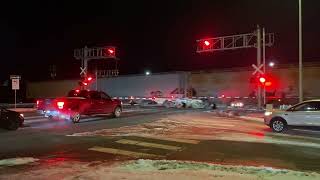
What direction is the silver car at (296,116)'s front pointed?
to the viewer's left

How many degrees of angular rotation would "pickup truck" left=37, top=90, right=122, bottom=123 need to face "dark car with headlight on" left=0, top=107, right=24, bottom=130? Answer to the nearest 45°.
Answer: approximately 180°

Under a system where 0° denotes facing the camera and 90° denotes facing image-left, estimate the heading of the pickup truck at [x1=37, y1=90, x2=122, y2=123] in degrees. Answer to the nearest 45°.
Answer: approximately 225°

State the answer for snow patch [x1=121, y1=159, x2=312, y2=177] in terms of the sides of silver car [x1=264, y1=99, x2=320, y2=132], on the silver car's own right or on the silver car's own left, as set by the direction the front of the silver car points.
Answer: on the silver car's own left

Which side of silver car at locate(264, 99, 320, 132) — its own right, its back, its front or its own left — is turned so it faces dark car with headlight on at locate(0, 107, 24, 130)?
front

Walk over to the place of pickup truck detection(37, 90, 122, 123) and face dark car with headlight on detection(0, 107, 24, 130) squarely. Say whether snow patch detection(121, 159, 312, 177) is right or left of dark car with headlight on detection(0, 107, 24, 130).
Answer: left

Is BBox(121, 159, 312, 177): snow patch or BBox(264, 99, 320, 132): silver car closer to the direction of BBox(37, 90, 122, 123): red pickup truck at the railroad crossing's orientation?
the silver car

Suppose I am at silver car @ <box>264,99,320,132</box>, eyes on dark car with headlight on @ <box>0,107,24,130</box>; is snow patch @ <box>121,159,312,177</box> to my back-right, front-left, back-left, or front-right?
front-left

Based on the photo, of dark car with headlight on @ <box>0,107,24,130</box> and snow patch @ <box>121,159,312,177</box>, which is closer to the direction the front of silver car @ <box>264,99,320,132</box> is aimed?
the dark car with headlight on

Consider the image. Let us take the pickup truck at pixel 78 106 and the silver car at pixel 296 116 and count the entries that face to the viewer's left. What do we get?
1

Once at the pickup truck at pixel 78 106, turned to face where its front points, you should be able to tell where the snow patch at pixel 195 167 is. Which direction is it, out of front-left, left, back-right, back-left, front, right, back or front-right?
back-right
